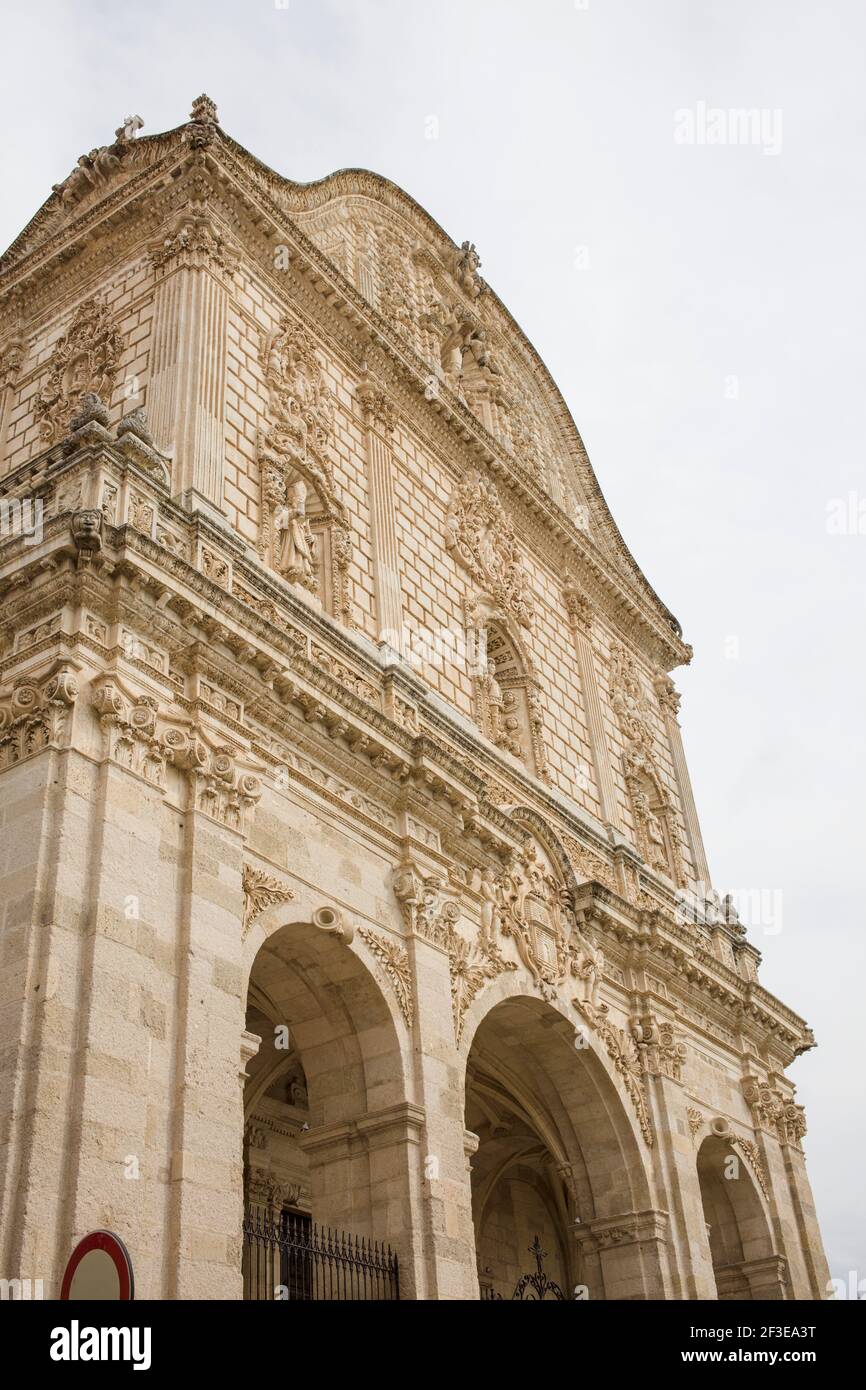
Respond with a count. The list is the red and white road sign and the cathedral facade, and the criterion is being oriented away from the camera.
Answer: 0

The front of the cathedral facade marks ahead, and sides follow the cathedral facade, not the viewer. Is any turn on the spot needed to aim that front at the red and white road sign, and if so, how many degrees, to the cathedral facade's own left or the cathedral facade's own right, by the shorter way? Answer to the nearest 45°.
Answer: approximately 45° to the cathedral facade's own right

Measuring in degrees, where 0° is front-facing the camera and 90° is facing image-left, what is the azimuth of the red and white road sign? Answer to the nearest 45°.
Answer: approximately 45°

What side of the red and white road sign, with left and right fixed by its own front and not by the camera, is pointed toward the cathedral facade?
back
